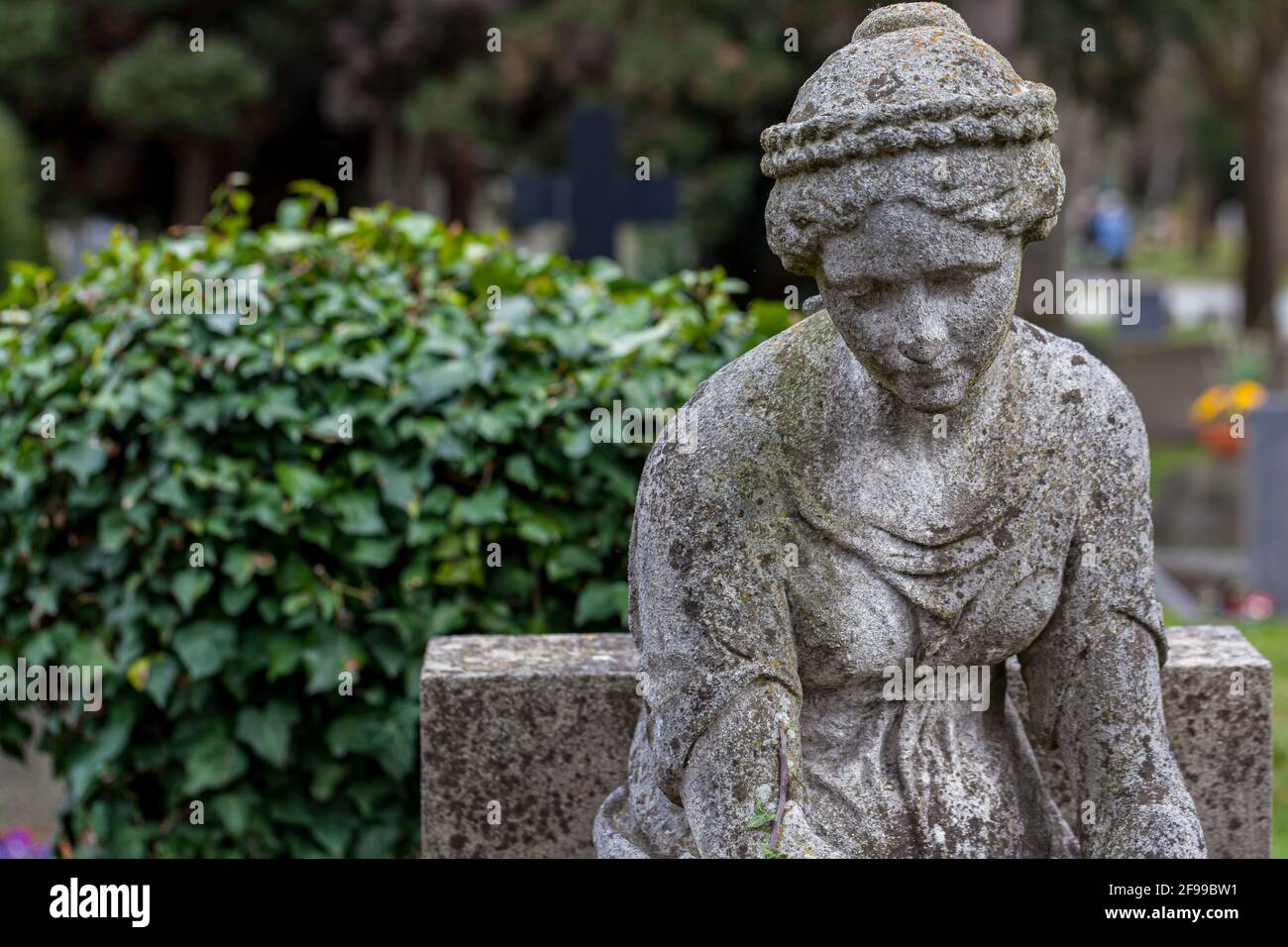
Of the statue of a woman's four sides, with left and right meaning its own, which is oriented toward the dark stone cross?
back

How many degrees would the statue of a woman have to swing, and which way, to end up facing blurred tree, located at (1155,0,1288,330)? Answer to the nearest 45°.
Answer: approximately 180°

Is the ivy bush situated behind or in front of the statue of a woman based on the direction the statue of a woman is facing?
behind

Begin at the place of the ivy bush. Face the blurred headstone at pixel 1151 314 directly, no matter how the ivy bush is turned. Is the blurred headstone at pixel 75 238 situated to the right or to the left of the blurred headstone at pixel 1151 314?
left

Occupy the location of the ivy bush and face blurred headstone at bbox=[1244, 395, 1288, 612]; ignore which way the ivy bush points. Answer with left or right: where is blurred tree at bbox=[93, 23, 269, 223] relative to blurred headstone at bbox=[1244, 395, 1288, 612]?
left

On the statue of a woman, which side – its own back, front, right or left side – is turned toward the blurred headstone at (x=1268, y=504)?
back

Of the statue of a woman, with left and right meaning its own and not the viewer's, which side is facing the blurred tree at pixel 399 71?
back

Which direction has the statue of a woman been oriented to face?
toward the camera

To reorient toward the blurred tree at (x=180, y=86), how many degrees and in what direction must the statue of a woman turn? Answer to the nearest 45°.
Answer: approximately 135° to its right
